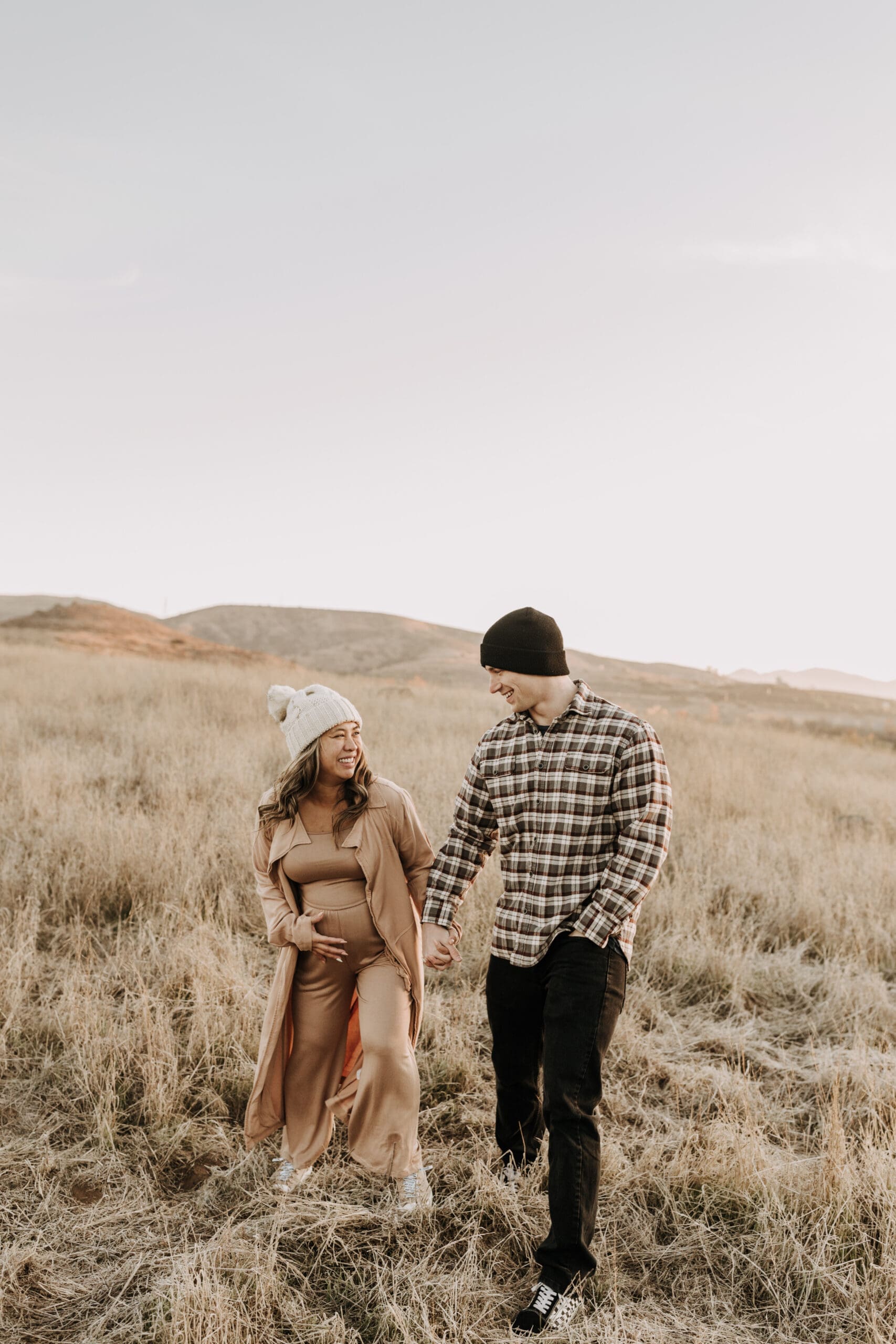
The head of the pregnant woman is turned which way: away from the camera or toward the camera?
toward the camera

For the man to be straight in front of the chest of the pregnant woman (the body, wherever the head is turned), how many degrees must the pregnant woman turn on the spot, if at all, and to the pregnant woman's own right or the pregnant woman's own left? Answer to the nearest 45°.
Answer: approximately 45° to the pregnant woman's own left

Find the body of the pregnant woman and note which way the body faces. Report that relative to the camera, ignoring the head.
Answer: toward the camera
